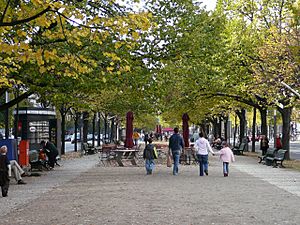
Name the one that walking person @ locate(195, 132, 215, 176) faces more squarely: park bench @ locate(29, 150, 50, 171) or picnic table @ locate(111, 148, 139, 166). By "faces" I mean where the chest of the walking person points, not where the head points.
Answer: the picnic table

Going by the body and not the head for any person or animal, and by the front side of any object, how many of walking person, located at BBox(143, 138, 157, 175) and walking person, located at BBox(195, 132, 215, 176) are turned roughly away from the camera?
2

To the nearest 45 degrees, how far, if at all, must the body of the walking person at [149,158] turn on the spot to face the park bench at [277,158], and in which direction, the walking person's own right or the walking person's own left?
approximately 45° to the walking person's own right

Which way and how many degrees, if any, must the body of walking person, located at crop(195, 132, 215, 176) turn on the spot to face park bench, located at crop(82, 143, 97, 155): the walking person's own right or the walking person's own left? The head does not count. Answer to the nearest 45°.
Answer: approximately 45° to the walking person's own left

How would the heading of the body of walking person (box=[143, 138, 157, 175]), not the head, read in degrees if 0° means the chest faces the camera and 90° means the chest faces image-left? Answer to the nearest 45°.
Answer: approximately 180°

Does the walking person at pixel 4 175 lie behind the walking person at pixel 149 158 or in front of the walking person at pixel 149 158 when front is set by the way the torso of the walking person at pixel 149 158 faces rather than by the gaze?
behind

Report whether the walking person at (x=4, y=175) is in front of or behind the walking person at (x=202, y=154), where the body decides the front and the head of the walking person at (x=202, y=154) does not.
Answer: behind

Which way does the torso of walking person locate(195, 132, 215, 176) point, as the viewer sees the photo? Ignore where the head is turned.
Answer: away from the camera

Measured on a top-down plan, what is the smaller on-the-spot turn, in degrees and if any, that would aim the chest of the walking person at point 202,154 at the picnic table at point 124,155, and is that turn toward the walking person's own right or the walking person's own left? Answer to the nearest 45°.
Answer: approximately 45° to the walking person's own left

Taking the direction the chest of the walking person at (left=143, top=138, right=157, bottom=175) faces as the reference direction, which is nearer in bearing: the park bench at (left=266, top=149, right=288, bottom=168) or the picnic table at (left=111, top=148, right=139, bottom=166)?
the picnic table

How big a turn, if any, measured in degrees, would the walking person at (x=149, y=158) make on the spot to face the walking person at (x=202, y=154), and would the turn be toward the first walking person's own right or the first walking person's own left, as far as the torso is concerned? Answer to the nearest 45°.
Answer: approximately 90° to the first walking person's own right
